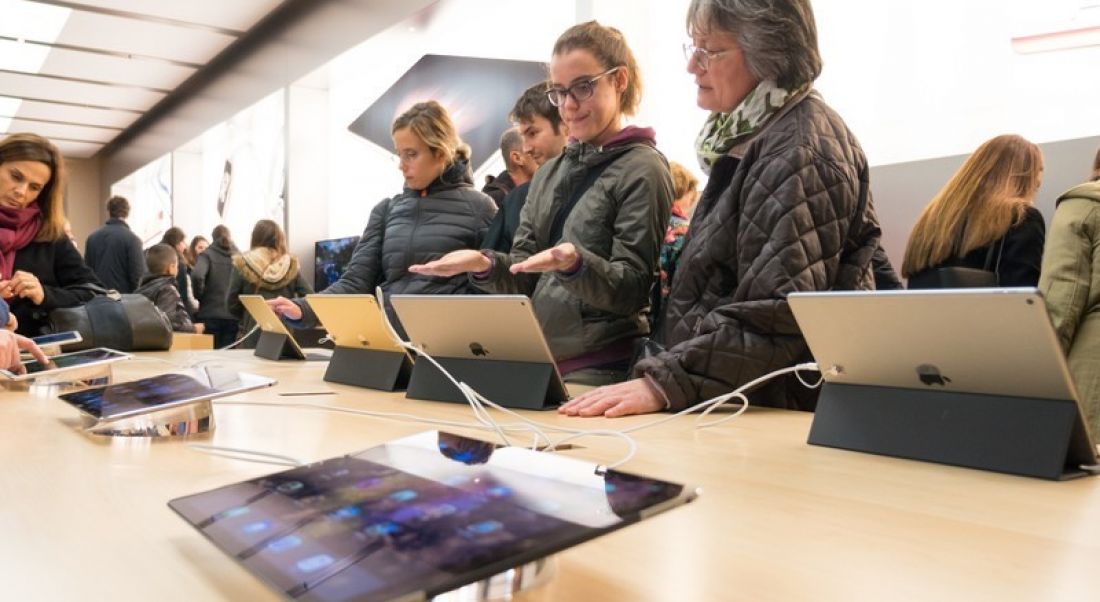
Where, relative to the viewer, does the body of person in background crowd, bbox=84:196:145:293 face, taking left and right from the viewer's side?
facing away from the viewer

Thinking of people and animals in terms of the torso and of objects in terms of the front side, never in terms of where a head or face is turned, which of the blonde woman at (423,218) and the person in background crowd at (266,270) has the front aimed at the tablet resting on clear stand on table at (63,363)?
the blonde woman

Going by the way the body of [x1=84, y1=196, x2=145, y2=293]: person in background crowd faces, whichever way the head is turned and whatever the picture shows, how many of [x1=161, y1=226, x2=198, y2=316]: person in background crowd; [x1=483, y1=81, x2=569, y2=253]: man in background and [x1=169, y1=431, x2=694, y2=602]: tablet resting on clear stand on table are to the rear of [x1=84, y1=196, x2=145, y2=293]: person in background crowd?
2

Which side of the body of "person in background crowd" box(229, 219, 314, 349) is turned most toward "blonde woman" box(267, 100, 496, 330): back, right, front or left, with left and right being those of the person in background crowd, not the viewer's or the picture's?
back

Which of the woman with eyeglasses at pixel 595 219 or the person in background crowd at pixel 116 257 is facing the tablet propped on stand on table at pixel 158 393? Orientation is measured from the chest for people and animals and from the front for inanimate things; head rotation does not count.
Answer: the woman with eyeglasses

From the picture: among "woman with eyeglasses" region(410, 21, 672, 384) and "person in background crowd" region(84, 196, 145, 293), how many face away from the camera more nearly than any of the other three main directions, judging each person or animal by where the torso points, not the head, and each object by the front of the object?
1

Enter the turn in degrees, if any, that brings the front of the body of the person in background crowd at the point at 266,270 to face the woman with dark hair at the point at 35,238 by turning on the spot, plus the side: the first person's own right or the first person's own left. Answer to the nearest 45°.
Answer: approximately 180°

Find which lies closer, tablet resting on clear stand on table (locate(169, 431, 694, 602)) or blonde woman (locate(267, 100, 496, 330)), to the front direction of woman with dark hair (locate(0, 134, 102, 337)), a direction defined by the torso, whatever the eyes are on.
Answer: the tablet resting on clear stand on table

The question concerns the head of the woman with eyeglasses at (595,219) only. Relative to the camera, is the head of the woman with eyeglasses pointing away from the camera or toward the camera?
toward the camera

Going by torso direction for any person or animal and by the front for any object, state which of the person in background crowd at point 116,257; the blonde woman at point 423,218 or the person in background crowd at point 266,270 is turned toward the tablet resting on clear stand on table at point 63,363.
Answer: the blonde woman

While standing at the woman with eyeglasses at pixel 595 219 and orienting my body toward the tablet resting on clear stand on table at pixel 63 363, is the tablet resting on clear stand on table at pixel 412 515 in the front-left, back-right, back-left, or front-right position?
front-left

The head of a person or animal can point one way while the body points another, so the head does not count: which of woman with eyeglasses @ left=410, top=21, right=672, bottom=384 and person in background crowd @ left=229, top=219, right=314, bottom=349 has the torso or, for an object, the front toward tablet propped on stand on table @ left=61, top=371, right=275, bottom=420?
the woman with eyeglasses

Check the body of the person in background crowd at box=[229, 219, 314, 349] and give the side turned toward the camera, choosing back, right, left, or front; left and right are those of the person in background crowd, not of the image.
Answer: back

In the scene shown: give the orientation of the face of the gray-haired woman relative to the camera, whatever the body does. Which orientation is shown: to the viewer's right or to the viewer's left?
to the viewer's left

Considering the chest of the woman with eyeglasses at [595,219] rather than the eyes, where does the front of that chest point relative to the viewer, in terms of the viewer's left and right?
facing the viewer and to the left of the viewer

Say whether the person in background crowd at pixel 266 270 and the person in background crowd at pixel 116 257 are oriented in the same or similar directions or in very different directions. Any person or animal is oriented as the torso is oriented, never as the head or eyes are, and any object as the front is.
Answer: same or similar directions

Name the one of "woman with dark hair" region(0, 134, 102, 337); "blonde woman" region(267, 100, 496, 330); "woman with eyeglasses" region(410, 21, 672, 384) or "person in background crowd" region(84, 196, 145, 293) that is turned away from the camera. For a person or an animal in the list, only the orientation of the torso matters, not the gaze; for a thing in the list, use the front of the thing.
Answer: the person in background crowd

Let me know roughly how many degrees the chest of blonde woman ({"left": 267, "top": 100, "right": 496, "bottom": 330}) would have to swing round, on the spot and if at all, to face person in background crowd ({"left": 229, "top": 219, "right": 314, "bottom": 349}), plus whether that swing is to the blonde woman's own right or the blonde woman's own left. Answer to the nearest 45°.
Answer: approximately 135° to the blonde woman's own right

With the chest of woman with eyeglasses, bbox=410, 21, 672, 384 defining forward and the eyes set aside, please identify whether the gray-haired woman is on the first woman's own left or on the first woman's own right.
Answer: on the first woman's own left

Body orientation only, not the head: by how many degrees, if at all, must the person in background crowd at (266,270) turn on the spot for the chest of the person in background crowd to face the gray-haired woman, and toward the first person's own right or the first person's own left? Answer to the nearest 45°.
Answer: approximately 180°

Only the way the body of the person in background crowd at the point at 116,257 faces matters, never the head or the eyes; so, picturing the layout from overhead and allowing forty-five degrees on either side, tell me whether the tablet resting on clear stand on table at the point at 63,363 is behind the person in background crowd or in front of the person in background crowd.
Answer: behind
